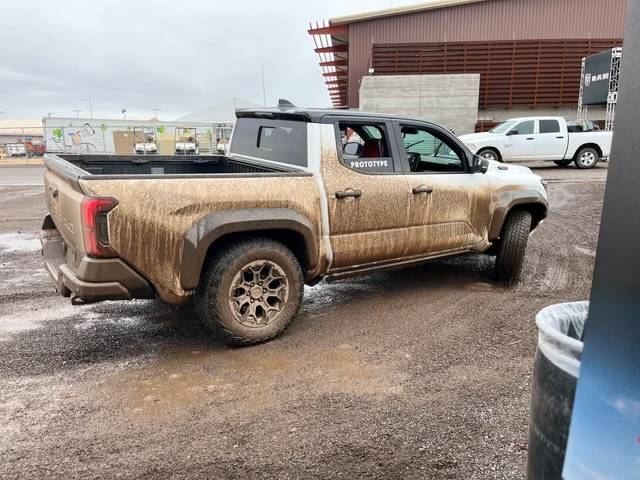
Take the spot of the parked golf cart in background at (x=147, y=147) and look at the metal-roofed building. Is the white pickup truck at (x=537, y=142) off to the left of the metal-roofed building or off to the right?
right

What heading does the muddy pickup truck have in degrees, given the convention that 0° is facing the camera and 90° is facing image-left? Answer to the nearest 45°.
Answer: approximately 225°

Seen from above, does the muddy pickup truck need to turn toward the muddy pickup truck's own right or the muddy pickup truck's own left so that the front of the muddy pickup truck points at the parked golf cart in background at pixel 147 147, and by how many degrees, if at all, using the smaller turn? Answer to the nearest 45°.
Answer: approximately 45° to the muddy pickup truck's own left

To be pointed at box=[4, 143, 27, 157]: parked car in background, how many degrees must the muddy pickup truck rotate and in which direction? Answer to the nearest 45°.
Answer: approximately 90° to its left

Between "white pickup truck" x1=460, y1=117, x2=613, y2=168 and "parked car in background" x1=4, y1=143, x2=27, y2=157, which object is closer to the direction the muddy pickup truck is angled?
the white pickup truck

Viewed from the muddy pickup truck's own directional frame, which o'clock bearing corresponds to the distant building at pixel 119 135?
The distant building is roughly at 10 o'clock from the muddy pickup truck.

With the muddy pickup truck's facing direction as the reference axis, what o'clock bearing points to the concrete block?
The concrete block is roughly at 11 o'clock from the muddy pickup truck.

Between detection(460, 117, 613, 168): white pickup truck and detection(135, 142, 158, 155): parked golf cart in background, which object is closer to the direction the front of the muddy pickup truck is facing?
the white pickup truck

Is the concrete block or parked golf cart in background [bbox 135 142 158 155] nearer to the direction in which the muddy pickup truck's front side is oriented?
the concrete block

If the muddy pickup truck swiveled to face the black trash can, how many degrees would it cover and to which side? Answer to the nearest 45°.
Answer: approximately 135° to its right

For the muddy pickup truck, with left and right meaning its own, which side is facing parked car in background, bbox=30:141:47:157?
left

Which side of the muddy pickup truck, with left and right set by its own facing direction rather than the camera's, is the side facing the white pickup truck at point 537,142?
front

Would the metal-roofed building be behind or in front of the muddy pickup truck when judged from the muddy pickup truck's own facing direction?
in front
